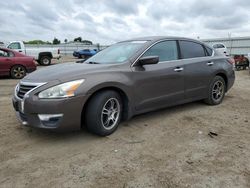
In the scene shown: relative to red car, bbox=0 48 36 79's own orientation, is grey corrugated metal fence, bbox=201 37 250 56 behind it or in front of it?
behind

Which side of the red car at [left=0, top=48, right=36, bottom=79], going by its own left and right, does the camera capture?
left

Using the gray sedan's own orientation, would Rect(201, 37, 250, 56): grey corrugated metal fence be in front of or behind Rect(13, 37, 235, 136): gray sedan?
behind

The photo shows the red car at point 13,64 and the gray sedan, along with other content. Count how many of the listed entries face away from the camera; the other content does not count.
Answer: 0

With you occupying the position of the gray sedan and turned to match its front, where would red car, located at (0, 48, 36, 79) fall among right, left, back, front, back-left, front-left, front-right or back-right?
right
